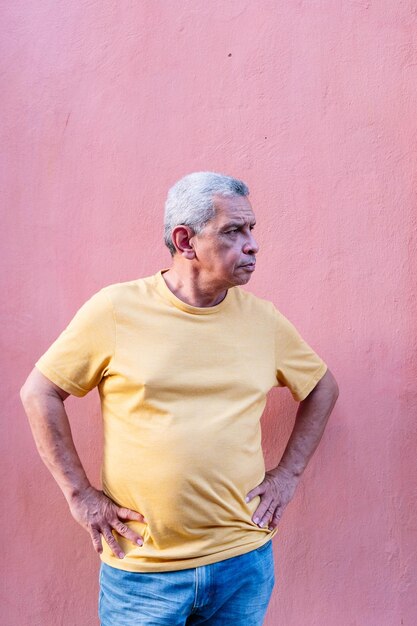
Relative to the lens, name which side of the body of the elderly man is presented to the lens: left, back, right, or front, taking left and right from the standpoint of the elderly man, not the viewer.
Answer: front

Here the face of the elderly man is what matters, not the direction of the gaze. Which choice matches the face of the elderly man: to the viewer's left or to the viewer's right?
to the viewer's right
